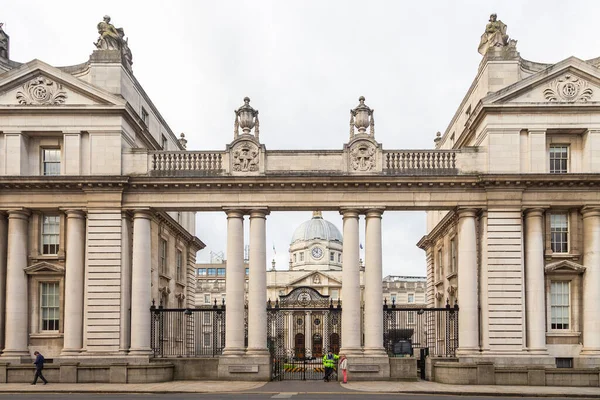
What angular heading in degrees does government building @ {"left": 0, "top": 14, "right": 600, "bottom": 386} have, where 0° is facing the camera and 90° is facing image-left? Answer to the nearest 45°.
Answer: approximately 0°
